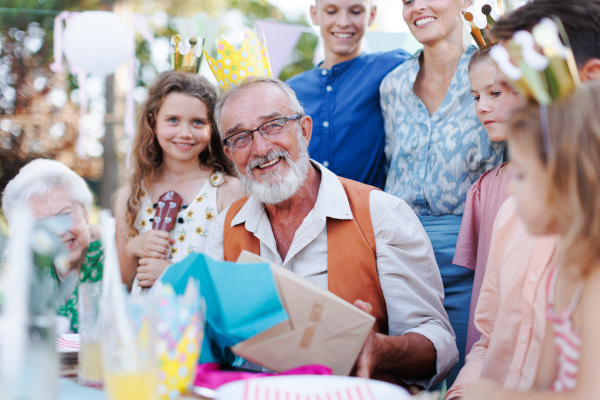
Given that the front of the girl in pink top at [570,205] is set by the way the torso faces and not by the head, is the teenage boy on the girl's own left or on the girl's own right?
on the girl's own right

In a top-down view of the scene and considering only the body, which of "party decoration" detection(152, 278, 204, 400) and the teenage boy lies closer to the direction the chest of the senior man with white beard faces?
the party decoration

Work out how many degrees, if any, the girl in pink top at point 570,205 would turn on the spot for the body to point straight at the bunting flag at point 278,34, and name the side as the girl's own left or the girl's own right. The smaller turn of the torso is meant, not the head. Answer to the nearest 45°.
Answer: approximately 45° to the girl's own right

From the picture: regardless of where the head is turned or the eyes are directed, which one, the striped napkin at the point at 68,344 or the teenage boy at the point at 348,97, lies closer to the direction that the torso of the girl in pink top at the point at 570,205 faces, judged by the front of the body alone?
the striped napkin

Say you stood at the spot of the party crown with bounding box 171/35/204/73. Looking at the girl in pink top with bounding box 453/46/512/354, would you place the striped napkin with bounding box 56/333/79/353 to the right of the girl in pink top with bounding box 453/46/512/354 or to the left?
right

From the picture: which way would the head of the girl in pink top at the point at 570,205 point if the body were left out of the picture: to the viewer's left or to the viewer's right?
to the viewer's left

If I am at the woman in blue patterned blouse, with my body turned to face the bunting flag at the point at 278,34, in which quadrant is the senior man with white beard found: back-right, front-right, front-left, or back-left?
back-left

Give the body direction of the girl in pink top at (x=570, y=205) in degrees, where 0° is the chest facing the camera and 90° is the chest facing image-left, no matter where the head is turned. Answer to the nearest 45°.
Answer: approximately 90°

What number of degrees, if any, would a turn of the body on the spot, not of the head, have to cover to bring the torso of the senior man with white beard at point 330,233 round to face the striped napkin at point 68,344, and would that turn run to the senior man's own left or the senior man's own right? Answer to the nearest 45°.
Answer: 0° — they already face it

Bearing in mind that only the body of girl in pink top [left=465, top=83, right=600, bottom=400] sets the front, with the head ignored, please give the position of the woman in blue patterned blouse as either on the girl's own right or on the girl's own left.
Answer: on the girl's own right

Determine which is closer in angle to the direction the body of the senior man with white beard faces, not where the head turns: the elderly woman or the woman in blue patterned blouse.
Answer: the elderly woman
